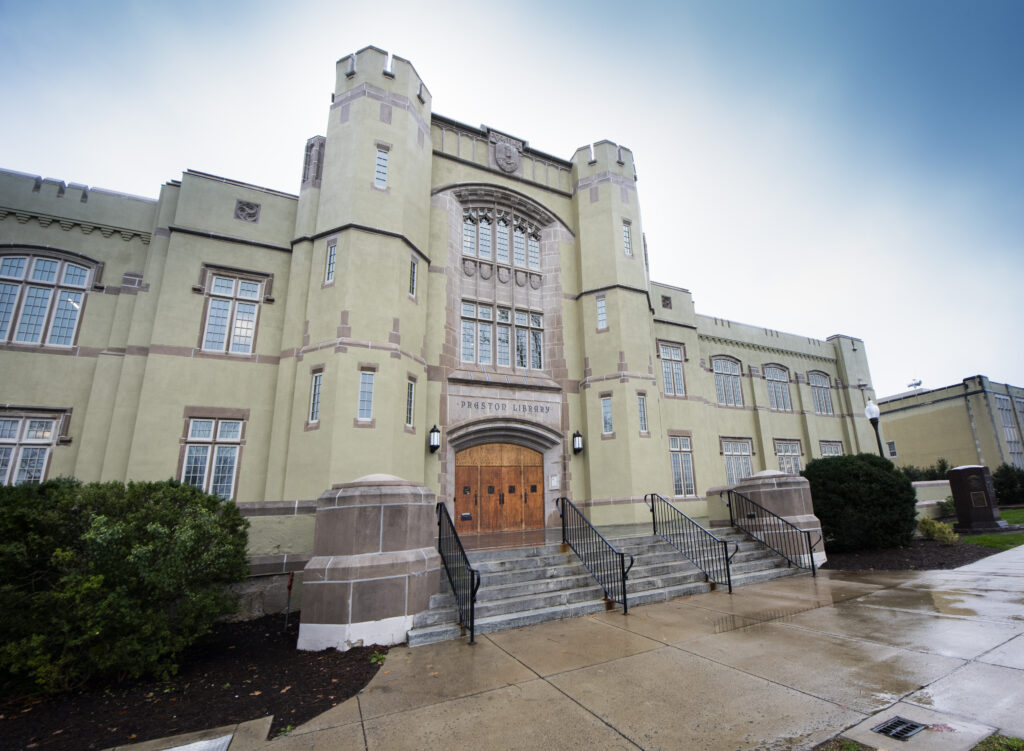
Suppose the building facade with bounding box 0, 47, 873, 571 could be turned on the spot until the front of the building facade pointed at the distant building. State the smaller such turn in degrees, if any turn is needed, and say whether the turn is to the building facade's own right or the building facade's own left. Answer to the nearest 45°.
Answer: approximately 45° to the building facade's own left

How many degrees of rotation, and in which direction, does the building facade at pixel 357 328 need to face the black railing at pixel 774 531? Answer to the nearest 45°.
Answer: approximately 45° to its left

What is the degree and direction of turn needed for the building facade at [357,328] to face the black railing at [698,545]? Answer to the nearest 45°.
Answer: approximately 45° to its left

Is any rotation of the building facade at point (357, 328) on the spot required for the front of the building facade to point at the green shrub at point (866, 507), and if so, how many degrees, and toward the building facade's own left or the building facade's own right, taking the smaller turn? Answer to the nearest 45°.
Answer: approximately 45° to the building facade's own left

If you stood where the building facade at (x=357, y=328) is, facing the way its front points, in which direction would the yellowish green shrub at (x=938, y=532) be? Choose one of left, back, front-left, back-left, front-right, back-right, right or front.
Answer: front-left

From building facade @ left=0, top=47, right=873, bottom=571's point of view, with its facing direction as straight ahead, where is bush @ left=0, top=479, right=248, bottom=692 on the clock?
The bush is roughly at 2 o'clock from the building facade.

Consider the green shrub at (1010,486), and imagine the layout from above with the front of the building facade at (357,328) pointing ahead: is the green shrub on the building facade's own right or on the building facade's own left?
on the building facade's own left

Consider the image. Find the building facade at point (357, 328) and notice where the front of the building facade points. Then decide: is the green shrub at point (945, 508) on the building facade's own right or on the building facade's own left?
on the building facade's own left

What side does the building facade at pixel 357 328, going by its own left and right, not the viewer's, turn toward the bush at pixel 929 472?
left

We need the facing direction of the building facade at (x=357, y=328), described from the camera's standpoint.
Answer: facing the viewer and to the right of the viewer

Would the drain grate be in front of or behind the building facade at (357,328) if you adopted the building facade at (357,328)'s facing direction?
in front
